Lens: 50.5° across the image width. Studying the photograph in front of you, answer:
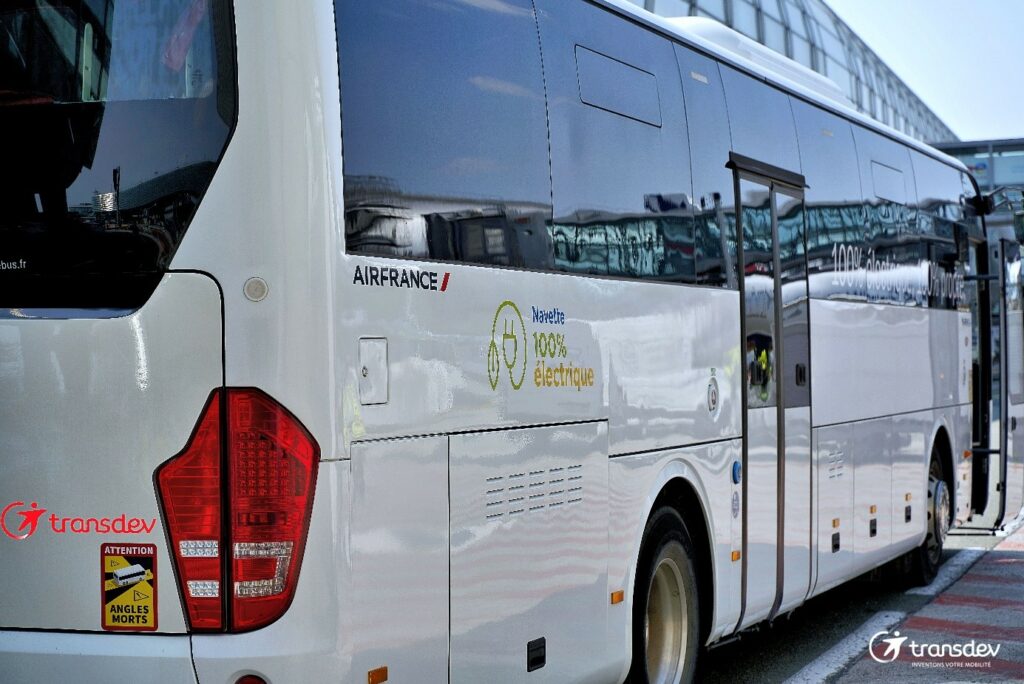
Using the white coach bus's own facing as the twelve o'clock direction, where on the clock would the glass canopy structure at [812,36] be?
The glass canopy structure is roughly at 11 o'clock from the white coach bus.

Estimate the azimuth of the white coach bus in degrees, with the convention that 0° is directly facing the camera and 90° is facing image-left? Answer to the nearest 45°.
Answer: approximately 225°
